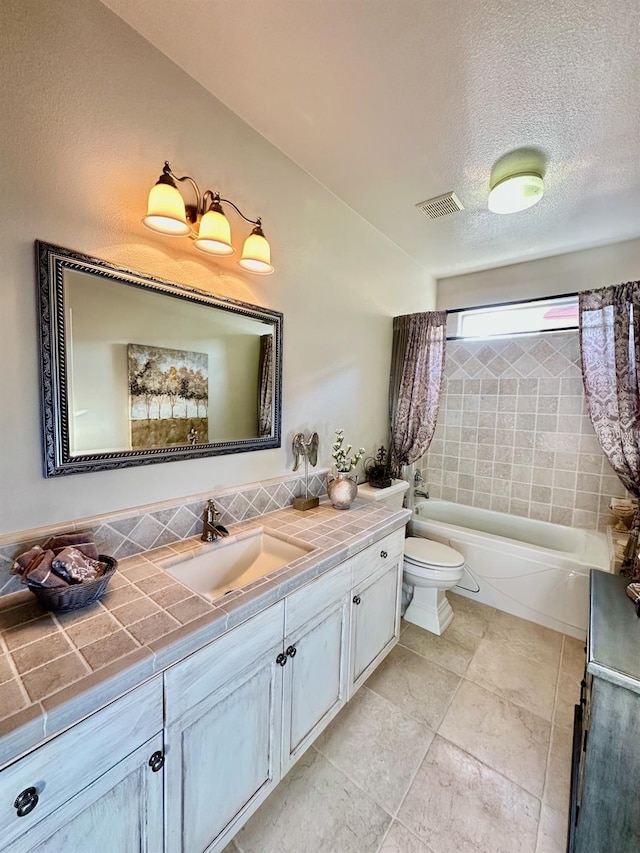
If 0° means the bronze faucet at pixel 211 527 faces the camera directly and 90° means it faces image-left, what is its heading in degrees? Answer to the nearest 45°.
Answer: approximately 315°

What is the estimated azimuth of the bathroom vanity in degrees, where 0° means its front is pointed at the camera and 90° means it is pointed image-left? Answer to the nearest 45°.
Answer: approximately 315°

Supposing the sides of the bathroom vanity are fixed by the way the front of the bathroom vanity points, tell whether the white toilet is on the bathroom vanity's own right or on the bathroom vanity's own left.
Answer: on the bathroom vanity's own left

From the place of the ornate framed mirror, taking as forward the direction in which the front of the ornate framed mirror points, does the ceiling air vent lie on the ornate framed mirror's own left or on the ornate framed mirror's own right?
on the ornate framed mirror's own left

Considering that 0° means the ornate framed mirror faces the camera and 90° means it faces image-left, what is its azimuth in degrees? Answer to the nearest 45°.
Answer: approximately 315°

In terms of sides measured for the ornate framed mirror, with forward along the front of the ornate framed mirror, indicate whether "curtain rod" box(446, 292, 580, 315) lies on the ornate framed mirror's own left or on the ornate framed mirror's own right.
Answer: on the ornate framed mirror's own left
